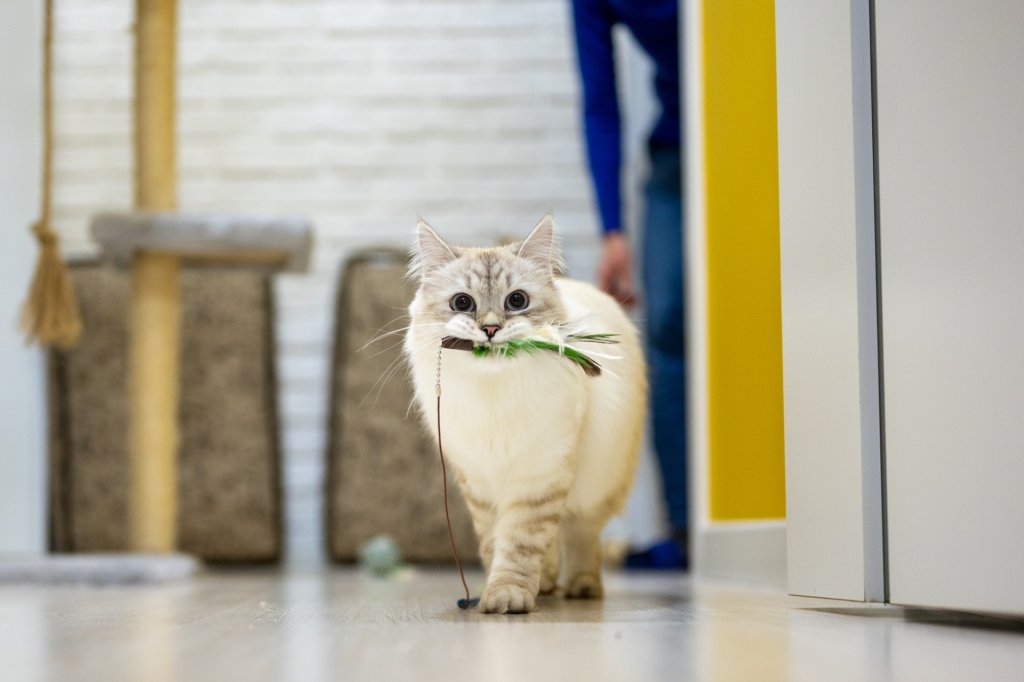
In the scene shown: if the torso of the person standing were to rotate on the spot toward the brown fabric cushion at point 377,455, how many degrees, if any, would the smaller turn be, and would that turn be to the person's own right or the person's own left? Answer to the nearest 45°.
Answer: approximately 45° to the person's own right

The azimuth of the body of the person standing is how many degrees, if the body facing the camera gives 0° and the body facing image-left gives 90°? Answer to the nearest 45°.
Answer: approximately 45°

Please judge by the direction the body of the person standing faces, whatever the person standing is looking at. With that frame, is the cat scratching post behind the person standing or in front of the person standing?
in front

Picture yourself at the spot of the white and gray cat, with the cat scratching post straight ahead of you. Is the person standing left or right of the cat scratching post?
right

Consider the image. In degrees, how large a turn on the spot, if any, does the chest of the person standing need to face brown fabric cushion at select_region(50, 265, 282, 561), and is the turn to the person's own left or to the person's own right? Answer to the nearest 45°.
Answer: approximately 45° to the person's own right

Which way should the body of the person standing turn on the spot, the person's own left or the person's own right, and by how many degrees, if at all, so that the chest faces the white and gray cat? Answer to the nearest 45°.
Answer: approximately 45° to the person's own left
